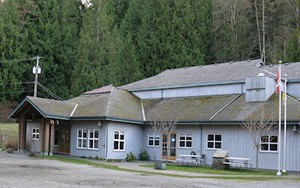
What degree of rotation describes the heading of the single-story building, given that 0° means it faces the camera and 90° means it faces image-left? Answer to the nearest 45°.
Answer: approximately 45°

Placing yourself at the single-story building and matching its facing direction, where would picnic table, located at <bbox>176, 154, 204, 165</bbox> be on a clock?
The picnic table is roughly at 10 o'clock from the single-story building.
